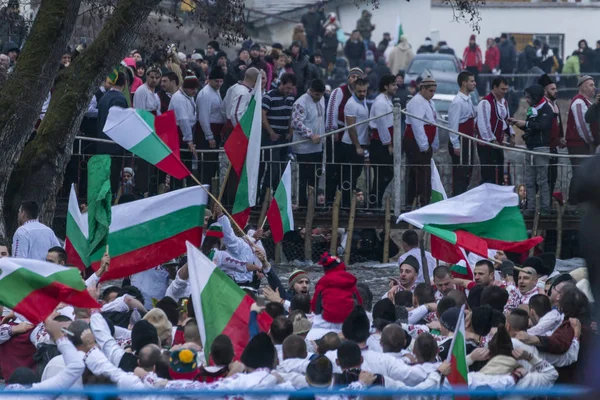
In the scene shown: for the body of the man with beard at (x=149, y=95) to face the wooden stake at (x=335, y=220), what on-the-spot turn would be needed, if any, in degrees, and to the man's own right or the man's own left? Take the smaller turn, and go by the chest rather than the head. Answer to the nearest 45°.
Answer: approximately 45° to the man's own left

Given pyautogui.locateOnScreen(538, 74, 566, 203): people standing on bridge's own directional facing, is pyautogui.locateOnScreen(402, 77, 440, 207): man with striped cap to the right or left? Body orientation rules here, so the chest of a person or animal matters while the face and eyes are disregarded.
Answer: on their right

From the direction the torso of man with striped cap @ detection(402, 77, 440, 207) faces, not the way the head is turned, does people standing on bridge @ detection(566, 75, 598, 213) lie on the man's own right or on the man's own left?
on the man's own left

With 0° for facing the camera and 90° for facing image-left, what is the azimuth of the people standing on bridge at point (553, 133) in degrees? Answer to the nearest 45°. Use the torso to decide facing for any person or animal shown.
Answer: approximately 315°

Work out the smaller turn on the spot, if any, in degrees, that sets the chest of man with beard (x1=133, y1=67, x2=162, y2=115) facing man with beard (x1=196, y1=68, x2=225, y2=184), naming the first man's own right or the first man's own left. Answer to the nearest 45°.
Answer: approximately 45° to the first man's own left

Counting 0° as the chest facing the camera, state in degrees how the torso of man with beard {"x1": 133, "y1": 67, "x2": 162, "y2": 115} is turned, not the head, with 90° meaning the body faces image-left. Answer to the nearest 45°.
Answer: approximately 315°

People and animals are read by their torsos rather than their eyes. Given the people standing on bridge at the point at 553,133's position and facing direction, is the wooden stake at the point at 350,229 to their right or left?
on their right
